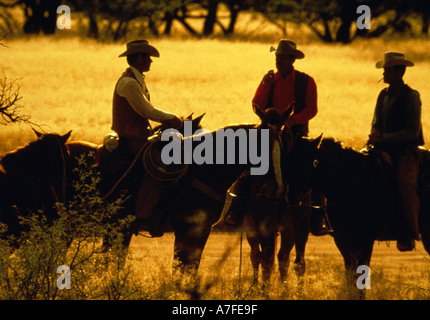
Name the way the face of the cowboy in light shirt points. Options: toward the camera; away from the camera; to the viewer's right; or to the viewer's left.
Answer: to the viewer's right

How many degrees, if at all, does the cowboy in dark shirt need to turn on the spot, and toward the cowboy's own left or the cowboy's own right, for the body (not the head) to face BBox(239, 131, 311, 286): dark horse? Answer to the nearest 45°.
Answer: approximately 45° to the cowboy's own right

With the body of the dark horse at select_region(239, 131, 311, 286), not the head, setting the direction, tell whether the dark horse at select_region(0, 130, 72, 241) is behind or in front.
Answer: in front

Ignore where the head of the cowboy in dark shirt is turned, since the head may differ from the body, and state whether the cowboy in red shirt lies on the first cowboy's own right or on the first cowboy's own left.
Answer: on the first cowboy's own right

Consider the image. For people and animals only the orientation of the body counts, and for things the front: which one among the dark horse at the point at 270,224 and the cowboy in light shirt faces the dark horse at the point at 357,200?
the cowboy in light shirt

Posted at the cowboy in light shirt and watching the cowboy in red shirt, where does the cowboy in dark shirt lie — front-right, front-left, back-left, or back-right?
front-right

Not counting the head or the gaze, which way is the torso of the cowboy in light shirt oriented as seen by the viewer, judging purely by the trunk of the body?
to the viewer's right

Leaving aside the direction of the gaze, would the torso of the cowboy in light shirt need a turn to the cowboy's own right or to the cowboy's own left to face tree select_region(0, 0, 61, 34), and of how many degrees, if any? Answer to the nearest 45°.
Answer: approximately 90° to the cowboy's own left

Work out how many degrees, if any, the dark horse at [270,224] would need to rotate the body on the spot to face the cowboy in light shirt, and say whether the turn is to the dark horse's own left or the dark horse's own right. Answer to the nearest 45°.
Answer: approximately 45° to the dark horse's own right

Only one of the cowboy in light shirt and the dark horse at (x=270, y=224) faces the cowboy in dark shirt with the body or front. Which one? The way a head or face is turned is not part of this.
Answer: the cowboy in light shirt

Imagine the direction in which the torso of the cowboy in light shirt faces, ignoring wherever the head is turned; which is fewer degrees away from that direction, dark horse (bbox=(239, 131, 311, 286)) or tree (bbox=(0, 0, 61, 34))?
the dark horse

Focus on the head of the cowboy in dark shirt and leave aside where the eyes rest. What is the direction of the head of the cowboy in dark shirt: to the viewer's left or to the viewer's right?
to the viewer's left
